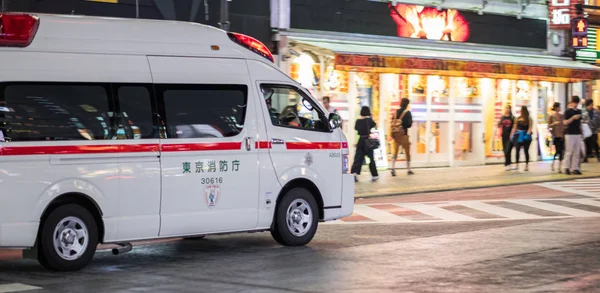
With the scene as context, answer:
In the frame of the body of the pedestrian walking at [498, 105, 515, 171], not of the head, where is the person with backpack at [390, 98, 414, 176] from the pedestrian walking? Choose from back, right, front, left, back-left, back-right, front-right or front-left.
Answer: front-right

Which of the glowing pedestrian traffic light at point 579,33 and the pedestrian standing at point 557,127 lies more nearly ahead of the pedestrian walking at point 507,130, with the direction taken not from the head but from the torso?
the pedestrian standing

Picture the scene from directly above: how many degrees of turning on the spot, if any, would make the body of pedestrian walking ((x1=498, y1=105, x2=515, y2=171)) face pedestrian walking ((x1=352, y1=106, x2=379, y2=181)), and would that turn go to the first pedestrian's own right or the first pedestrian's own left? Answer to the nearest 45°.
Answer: approximately 45° to the first pedestrian's own right

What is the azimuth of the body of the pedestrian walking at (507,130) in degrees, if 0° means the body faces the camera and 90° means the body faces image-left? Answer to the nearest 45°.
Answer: approximately 0°

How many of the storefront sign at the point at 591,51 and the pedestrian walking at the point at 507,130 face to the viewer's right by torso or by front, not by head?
0
